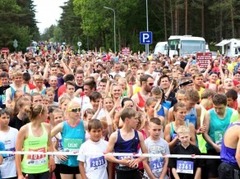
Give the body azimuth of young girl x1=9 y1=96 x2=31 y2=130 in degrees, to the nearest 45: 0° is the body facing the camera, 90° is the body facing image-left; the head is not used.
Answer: approximately 315°

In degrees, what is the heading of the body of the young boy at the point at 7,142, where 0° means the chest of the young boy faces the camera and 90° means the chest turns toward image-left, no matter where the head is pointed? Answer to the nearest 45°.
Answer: approximately 0°

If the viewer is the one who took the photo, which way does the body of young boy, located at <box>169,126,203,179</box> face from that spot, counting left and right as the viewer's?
facing the viewer

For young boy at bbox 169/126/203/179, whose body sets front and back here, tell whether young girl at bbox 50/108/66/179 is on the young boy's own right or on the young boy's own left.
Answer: on the young boy's own right

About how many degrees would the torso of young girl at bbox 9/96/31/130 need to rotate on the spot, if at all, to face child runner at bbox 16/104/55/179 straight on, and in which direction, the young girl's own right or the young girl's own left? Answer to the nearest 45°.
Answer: approximately 45° to the young girl's own right

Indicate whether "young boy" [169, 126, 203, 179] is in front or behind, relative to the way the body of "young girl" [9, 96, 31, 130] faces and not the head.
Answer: in front

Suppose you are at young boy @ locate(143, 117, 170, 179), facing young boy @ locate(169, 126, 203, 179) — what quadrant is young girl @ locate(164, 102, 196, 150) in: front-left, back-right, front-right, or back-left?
front-left

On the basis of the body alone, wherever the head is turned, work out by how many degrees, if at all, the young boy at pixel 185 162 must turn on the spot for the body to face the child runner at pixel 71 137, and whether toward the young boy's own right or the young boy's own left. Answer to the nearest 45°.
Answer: approximately 90° to the young boy's own right
